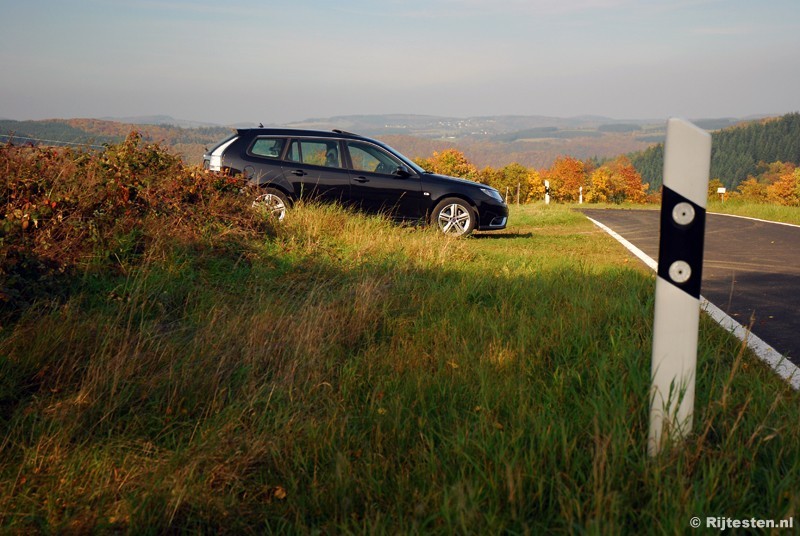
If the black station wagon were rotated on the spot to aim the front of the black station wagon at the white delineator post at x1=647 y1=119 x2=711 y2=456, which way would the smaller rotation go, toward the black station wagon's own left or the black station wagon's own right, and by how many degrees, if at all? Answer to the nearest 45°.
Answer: approximately 90° to the black station wagon's own right

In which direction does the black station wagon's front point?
to the viewer's right

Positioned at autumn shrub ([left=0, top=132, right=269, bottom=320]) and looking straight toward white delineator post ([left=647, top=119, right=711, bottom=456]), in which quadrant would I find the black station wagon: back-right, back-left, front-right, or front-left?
back-left

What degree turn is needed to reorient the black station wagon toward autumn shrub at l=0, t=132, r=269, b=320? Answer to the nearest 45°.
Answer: approximately 90° to its right
